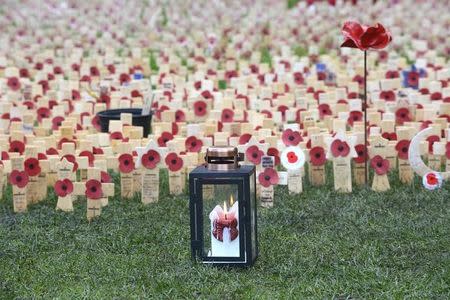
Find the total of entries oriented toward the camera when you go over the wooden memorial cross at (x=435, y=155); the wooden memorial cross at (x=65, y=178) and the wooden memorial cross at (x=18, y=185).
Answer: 3

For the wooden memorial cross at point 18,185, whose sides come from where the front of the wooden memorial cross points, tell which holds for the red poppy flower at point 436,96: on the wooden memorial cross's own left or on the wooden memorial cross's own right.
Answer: on the wooden memorial cross's own left

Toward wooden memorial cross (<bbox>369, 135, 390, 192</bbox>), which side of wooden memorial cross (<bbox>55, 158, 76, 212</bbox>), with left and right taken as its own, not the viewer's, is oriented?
left

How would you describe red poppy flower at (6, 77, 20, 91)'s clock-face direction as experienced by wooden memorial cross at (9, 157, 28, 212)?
The red poppy flower is roughly at 6 o'clock from the wooden memorial cross.

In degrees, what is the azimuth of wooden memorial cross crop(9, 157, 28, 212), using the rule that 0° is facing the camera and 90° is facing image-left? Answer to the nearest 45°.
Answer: approximately 0°

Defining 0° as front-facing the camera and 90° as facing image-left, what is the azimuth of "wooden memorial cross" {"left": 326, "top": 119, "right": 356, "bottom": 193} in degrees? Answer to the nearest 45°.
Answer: approximately 0°
